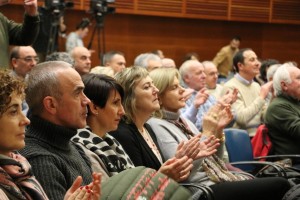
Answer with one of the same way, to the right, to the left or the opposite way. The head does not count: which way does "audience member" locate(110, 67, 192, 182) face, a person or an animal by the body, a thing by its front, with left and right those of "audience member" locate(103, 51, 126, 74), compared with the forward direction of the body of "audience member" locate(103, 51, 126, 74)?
the same way

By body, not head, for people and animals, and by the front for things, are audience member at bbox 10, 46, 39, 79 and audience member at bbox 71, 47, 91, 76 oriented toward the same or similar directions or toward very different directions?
same or similar directions

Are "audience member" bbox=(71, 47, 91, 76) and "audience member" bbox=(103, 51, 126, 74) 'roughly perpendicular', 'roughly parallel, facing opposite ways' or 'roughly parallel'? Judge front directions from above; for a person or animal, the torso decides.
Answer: roughly parallel

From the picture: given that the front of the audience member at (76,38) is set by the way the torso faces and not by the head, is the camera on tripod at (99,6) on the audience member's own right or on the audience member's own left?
on the audience member's own right
